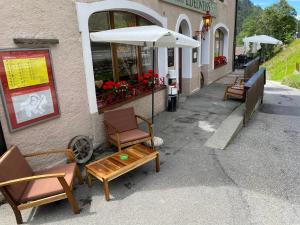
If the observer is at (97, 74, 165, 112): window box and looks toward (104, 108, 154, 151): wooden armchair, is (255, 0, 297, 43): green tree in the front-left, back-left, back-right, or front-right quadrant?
back-left

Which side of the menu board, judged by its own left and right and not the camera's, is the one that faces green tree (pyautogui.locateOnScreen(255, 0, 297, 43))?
left

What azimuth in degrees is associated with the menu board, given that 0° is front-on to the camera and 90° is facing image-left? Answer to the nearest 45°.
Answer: approximately 315°

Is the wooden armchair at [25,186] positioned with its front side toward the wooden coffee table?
yes

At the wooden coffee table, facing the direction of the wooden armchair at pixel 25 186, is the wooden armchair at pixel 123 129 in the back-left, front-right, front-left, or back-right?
back-right

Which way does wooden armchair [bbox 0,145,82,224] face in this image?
to the viewer's right

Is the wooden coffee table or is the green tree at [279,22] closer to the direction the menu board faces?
the wooden coffee table

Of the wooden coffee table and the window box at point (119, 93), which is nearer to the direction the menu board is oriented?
the wooden coffee table

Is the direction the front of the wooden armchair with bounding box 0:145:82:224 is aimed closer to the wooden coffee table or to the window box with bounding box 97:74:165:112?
the wooden coffee table

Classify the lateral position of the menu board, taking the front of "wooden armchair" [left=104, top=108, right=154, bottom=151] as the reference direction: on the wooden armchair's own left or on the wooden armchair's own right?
on the wooden armchair's own right
